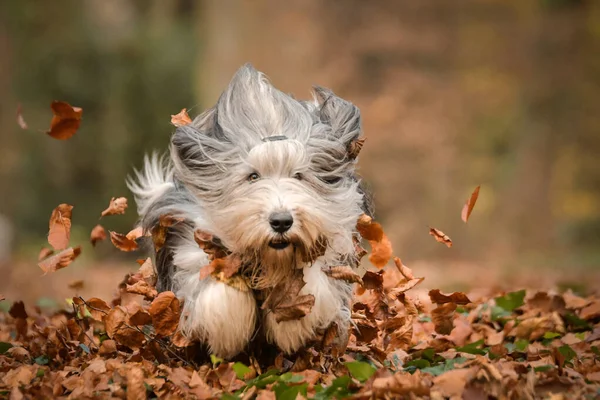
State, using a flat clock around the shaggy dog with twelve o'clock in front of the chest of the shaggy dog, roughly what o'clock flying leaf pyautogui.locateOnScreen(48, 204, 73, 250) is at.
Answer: The flying leaf is roughly at 4 o'clock from the shaggy dog.

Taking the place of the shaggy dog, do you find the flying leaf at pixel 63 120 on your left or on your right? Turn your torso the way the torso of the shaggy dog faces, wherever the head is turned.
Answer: on your right

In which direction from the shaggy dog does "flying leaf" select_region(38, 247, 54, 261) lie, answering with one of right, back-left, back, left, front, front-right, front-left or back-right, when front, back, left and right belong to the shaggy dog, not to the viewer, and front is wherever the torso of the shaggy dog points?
back-right

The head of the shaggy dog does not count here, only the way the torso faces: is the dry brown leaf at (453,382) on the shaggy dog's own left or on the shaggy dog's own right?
on the shaggy dog's own left

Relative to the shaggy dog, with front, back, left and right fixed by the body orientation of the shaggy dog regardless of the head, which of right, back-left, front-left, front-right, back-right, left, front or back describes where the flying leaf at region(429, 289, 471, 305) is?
left

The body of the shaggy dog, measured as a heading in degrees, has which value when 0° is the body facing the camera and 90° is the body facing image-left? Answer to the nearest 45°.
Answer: approximately 0°

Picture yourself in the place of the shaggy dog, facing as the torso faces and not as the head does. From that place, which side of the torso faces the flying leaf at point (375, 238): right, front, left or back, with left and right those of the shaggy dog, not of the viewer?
left

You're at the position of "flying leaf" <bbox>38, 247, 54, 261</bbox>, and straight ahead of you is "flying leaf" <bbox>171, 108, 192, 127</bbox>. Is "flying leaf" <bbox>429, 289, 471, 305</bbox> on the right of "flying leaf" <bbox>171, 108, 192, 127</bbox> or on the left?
left

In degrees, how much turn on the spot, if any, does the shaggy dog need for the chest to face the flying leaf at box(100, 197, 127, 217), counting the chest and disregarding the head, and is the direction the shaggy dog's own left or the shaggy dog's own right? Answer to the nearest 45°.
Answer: approximately 135° to the shaggy dog's own right
